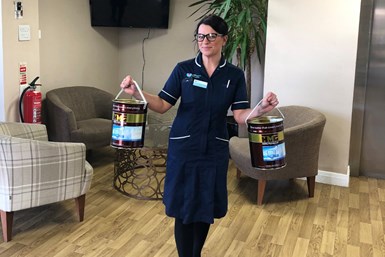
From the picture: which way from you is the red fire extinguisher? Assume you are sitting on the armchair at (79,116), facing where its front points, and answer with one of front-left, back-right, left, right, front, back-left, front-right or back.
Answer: right

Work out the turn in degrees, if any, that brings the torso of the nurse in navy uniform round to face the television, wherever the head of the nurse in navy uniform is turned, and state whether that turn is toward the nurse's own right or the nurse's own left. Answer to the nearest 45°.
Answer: approximately 180°

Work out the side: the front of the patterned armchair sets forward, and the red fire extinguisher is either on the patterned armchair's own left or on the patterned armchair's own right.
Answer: on the patterned armchair's own left

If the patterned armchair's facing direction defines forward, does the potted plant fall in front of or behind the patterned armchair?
in front

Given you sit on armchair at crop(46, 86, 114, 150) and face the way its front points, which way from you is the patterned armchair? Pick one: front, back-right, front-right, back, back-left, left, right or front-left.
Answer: front-right

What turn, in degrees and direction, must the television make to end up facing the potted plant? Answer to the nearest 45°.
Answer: approximately 45° to its left

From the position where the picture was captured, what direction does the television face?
facing the viewer

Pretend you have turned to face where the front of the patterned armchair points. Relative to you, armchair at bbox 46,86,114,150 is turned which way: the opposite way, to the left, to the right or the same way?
to the right

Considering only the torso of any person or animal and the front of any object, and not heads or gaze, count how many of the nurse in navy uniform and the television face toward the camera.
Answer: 2

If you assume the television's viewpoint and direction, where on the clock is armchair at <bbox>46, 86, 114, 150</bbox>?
The armchair is roughly at 1 o'clock from the television.

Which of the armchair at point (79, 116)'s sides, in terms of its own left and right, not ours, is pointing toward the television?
left

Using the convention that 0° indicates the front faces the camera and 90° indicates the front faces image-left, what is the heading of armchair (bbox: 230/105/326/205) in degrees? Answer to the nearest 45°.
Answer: approximately 90°
